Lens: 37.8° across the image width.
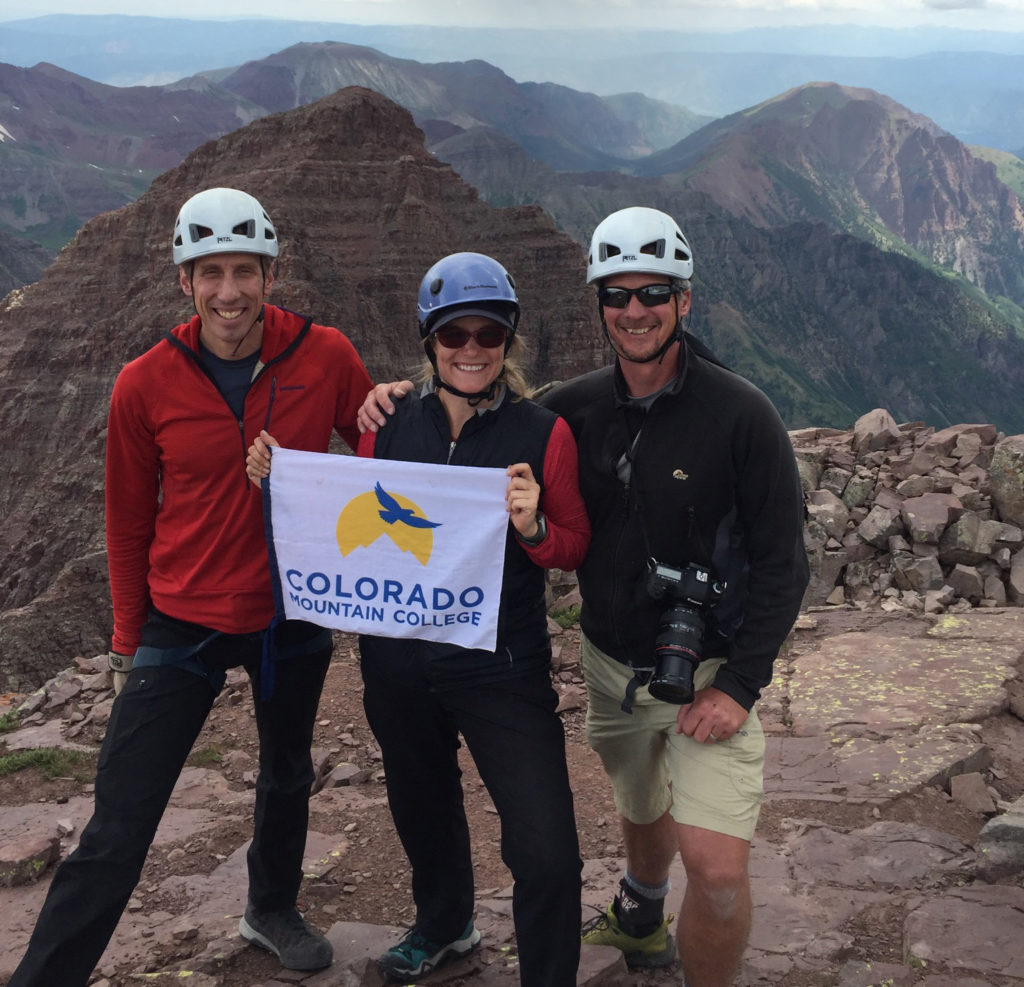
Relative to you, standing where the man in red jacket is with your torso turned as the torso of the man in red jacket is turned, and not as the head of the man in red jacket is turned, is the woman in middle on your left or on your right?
on your left

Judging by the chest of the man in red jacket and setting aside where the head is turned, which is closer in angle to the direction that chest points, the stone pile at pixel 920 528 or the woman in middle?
the woman in middle

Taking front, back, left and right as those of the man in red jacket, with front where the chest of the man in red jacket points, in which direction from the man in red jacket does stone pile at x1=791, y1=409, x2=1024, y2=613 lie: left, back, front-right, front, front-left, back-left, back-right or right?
back-left

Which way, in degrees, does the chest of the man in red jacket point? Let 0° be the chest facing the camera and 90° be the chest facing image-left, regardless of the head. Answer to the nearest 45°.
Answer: approximately 0°
